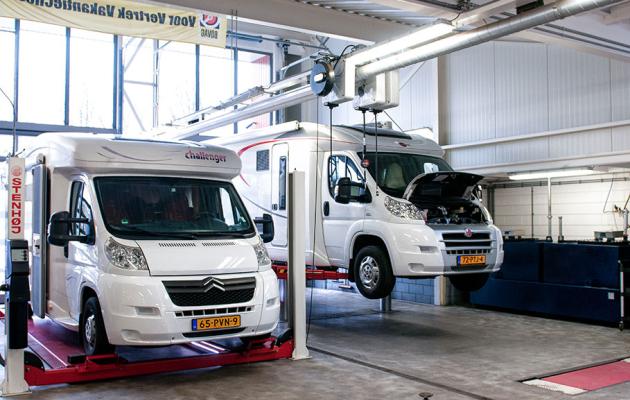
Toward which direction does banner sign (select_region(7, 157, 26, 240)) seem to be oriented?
toward the camera

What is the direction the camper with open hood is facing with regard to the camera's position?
facing the viewer and to the right of the viewer

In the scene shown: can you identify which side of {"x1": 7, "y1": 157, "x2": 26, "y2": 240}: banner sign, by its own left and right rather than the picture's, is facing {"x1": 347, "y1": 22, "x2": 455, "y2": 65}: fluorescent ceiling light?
left

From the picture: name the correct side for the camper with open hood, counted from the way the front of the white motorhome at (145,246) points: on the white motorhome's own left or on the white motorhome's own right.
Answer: on the white motorhome's own left

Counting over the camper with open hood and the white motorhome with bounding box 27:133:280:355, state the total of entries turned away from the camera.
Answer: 0

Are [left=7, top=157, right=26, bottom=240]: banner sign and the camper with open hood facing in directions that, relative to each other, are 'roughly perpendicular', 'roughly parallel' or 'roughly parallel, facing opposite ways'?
roughly parallel

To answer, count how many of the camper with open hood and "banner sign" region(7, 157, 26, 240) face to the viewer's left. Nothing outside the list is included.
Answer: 0

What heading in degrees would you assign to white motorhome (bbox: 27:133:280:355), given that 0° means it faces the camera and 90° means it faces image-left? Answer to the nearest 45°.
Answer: approximately 315°

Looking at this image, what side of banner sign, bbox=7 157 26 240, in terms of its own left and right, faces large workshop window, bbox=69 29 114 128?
back

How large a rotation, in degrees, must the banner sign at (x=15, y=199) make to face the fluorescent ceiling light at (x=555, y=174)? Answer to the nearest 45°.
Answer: approximately 90° to its left
